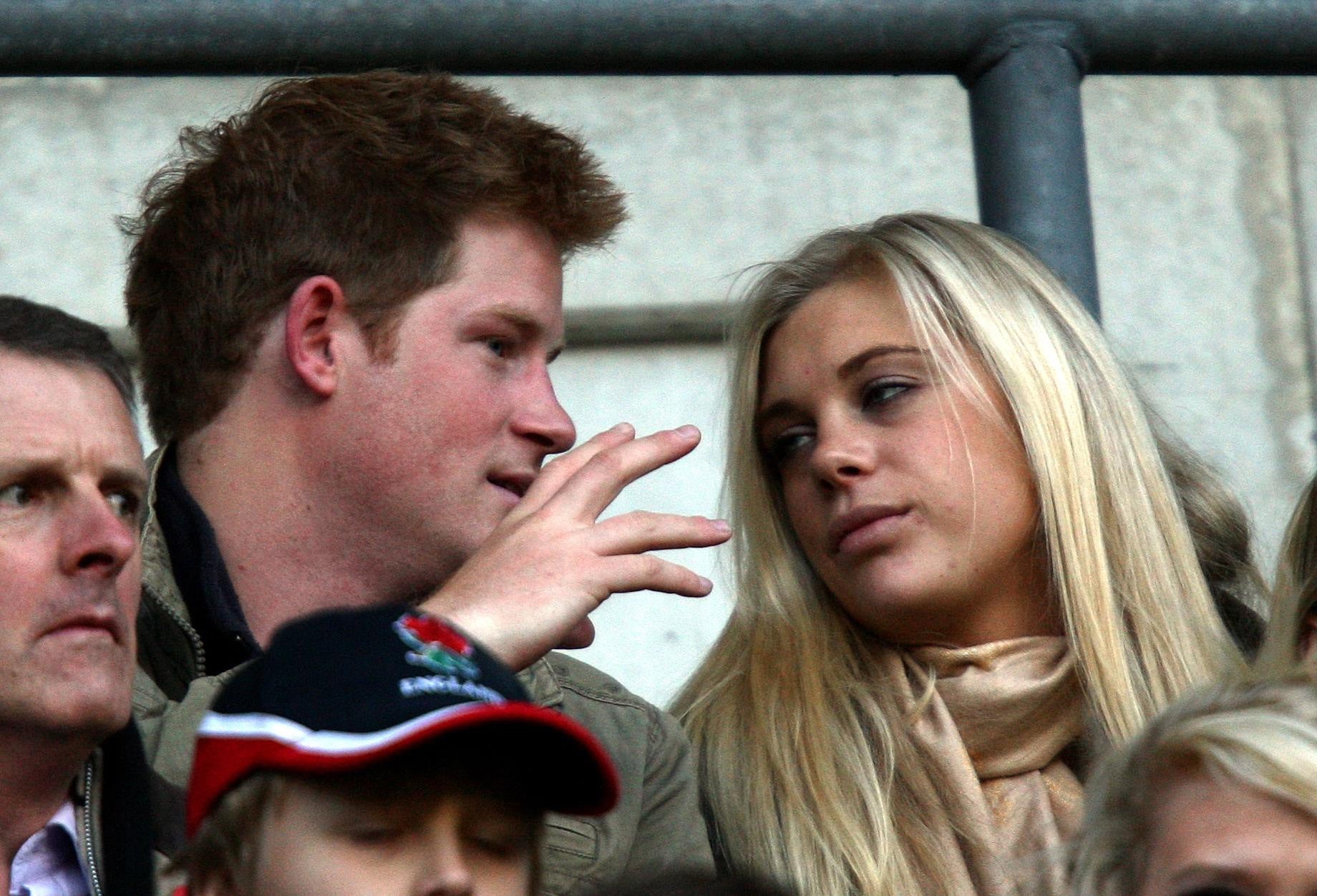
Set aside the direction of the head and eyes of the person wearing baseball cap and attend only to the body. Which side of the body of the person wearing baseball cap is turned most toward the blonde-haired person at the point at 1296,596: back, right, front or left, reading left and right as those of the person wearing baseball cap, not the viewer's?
left

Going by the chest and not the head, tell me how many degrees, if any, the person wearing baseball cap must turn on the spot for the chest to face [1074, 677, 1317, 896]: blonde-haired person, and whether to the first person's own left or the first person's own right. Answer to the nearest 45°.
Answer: approximately 45° to the first person's own left

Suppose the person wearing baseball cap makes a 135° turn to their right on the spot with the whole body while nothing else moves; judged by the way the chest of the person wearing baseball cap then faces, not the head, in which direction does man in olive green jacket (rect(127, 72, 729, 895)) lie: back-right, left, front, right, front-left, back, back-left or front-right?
right
